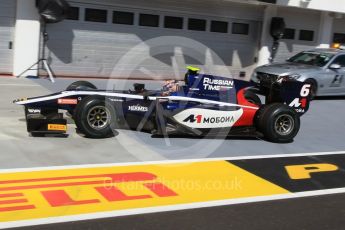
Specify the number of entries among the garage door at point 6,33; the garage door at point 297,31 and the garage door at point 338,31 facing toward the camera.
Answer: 3

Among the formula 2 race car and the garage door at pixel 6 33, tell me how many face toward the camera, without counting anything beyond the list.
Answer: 1

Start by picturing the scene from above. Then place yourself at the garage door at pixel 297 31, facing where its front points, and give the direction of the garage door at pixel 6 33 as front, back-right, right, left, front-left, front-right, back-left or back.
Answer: front-right

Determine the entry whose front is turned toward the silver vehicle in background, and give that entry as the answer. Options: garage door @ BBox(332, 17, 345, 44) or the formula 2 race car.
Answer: the garage door

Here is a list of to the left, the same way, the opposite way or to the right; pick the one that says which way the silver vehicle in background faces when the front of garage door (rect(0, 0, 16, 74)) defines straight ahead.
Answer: to the right

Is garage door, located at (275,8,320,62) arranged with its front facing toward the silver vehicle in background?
yes

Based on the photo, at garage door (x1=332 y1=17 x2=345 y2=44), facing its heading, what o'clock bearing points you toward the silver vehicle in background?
The silver vehicle in background is roughly at 12 o'clock from the garage door.

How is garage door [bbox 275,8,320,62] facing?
toward the camera

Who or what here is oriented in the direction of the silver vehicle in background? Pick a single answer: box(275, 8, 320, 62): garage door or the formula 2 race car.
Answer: the garage door

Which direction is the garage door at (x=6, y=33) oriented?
toward the camera
